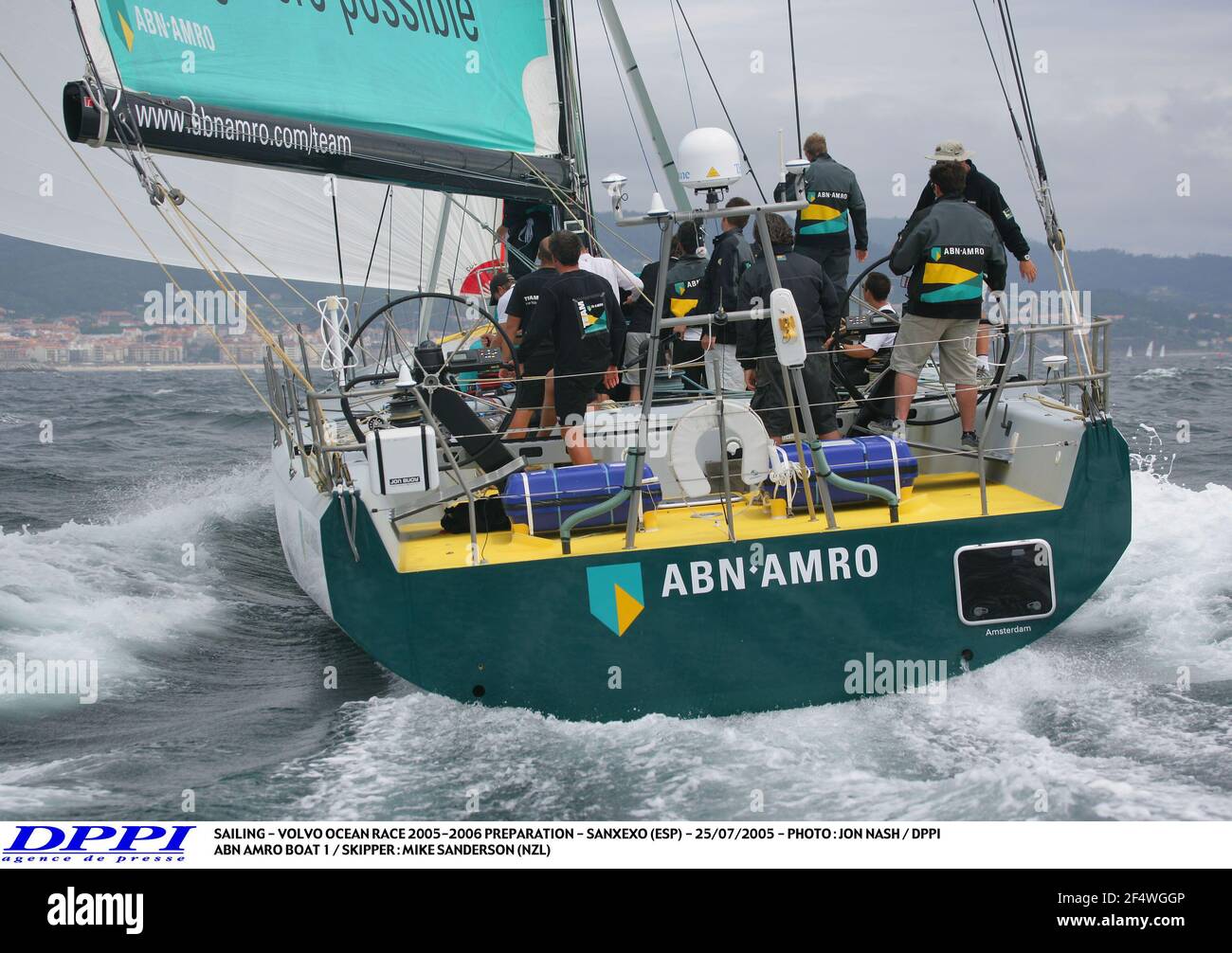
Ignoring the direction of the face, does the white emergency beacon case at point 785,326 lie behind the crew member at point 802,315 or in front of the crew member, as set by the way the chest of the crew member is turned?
behind

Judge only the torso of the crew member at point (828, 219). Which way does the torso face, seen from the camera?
away from the camera

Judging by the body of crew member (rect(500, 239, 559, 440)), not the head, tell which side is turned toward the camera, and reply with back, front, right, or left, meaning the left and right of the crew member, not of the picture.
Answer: back

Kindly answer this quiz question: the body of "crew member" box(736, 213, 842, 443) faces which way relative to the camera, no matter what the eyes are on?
away from the camera

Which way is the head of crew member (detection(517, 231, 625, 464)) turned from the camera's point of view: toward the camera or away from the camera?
away from the camera

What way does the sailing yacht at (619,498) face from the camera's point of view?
away from the camera

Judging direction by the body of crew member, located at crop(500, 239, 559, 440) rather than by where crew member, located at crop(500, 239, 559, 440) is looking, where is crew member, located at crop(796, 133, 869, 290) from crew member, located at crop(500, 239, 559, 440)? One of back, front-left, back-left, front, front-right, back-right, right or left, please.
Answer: front-right

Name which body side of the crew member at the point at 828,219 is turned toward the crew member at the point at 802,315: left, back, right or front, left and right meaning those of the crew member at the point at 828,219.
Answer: back

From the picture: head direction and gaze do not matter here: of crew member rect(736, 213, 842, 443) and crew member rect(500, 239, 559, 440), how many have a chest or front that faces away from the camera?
2

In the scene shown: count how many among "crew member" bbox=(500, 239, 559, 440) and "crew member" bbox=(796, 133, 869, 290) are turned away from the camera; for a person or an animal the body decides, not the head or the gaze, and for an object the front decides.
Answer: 2
